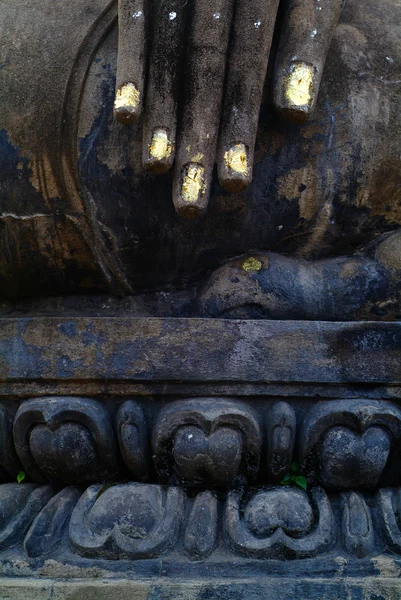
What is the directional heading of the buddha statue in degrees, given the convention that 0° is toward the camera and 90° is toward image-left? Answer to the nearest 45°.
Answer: approximately 0°
